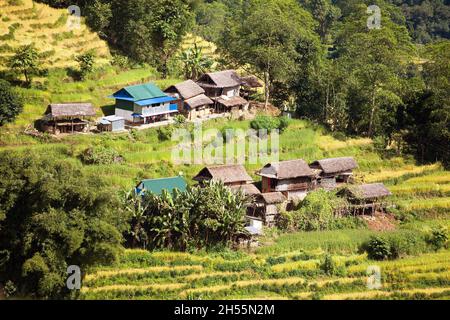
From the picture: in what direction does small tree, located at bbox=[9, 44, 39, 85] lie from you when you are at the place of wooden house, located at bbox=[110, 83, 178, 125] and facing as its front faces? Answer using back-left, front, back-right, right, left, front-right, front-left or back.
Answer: back-right

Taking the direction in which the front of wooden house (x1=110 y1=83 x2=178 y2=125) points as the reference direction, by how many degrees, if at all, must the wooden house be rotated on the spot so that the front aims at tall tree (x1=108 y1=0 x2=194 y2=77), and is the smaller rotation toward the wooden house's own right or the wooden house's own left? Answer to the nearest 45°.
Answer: approximately 135° to the wooden house's own left

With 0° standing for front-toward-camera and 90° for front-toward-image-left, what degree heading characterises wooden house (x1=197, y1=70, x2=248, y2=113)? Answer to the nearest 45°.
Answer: approximately 315°

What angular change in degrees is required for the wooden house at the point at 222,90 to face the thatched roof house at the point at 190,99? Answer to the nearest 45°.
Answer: approximately 90° to its right

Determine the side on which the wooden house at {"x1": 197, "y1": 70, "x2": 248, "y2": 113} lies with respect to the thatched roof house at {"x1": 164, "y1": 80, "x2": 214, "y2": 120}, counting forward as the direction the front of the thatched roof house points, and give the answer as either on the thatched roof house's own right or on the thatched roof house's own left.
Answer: on the thatched roof house's own left

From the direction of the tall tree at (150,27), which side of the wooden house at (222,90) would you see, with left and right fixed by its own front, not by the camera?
back

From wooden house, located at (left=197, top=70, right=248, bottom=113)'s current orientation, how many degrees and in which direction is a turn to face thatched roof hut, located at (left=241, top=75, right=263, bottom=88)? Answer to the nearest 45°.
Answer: approximately 90° to its left

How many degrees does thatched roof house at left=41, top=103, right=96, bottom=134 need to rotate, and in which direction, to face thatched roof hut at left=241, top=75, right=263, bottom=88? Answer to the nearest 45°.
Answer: approximately 135° to its left

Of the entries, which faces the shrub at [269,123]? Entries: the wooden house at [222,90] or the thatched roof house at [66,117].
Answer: the wooden house

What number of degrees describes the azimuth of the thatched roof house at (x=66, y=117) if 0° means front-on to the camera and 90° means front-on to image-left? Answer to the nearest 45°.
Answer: approximately 0°
